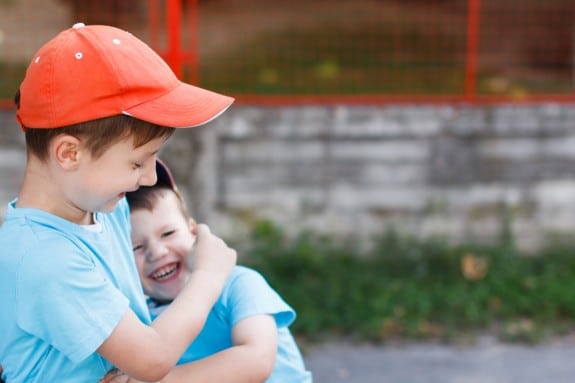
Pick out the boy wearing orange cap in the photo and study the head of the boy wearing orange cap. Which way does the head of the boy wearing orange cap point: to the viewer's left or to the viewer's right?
to the viewer's right

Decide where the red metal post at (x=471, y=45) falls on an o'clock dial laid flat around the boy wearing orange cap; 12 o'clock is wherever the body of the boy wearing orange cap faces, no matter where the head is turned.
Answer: The red metal post is roughly at 10 o'clock from the boy wearing orange cap.

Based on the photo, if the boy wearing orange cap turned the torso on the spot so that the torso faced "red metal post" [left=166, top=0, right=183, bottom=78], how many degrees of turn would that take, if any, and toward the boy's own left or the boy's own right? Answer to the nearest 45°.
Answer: approximately 90° to the boy's own left

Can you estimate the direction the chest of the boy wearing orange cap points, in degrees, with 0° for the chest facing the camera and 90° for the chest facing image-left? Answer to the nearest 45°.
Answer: approximately 270°

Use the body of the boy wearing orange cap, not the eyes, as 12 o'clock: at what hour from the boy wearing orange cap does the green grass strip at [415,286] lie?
The green grass strip is roughly at 10 o'clock from the boy wearing orange cap.
